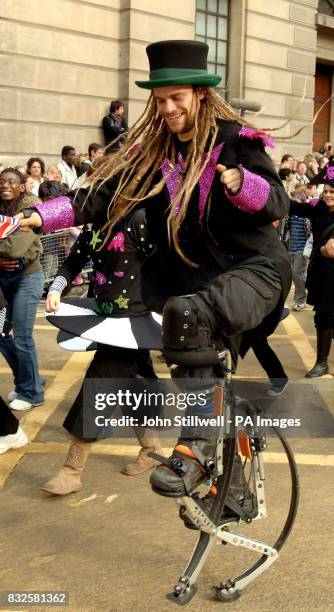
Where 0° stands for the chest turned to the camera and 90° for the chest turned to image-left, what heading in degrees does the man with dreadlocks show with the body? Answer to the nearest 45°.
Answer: approximately 45°
